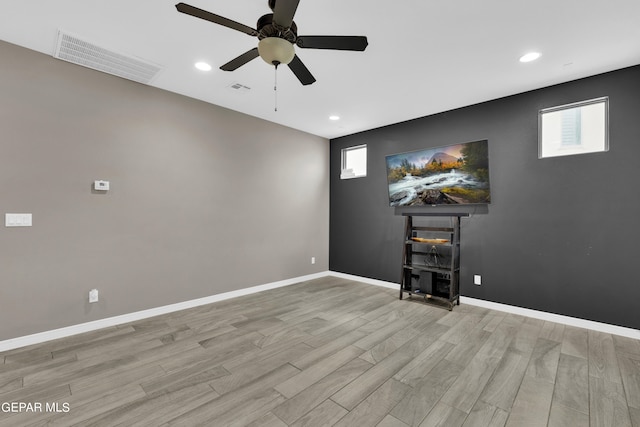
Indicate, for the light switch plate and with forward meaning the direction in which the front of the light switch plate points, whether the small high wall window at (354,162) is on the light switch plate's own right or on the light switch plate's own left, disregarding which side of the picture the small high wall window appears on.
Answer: on the light switch plate's own left

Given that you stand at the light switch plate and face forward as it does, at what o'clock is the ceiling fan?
The ceiling fan is roughly at 11 o'clock from the light switch plate.

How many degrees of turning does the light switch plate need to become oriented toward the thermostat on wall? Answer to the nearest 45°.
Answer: approximately 90° to its left

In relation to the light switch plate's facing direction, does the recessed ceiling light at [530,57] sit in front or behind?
in front

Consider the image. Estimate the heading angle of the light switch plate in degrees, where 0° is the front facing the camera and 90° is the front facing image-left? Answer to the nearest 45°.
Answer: approximately 0°

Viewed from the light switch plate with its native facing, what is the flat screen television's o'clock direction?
The flat screen television is roughly at 10 o'clock from the light switch plate.

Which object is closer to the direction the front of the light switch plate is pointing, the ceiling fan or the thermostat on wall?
the ceiling fan
